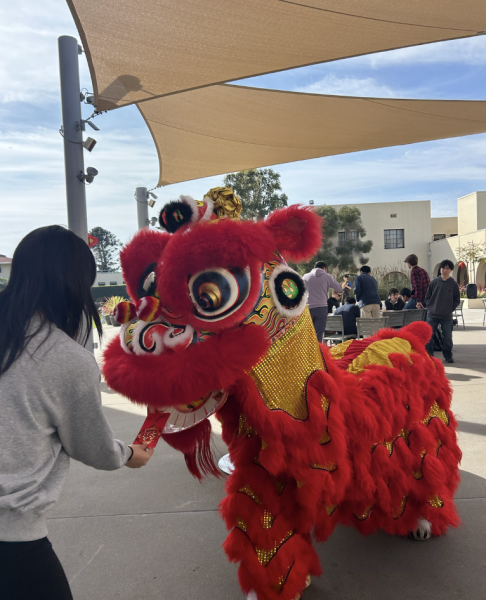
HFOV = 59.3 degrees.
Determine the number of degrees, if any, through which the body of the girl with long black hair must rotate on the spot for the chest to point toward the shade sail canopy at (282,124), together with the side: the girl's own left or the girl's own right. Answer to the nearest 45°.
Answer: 0° — they already face it

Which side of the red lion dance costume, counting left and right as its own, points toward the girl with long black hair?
front

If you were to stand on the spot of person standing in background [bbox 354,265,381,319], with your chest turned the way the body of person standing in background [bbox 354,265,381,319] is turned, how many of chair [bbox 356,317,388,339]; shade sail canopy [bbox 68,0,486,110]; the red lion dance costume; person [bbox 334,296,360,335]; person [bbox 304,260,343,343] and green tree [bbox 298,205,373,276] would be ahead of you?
1

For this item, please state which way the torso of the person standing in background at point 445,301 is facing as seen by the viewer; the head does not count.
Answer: toward the camera

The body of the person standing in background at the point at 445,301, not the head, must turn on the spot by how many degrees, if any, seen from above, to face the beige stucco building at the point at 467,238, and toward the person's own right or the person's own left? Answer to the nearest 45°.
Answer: approximately 180°

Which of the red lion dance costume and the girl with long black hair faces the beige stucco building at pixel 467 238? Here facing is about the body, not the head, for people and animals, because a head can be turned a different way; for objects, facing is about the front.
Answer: the girl with long black hair

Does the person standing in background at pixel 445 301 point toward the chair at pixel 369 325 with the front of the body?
no

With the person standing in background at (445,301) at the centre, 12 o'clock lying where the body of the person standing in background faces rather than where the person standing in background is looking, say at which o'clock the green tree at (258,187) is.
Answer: The green tree is roughly at 5 o'clock from the person standing in background.

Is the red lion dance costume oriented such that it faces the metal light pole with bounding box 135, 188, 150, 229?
no

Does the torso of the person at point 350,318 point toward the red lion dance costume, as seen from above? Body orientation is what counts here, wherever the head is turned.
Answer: no

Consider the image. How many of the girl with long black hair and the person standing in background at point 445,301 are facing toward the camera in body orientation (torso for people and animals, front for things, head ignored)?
1

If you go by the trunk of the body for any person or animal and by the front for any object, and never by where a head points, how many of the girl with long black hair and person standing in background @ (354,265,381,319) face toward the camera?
0

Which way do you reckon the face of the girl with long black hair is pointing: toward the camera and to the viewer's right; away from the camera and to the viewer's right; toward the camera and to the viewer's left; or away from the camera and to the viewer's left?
away from the camera and to the viewer's right

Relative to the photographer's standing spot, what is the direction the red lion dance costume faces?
facing the viewer and to the left of the viewer

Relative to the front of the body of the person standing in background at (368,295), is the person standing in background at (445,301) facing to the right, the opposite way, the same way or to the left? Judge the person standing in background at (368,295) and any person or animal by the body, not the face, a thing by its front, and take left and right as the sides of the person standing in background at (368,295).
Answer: the opposite way

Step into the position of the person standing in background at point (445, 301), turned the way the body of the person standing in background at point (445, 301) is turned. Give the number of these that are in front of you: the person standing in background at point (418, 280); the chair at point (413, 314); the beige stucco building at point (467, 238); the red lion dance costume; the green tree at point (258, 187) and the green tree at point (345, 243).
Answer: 1

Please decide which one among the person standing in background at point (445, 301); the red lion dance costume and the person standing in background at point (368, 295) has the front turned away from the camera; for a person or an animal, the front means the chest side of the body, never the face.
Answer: the person standing in background at point (368, 295)

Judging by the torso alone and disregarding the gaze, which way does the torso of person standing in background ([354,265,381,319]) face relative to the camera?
away from the camera
